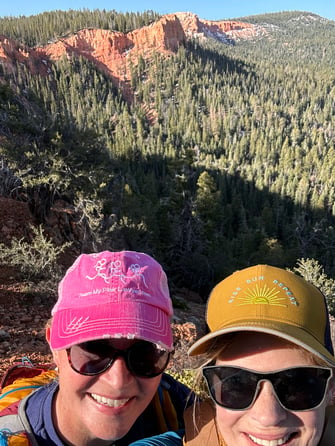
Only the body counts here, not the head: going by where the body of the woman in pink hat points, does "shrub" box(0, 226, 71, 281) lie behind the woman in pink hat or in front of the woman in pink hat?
behind

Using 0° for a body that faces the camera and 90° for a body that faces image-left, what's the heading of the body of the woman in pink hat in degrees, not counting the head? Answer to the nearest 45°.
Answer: approximately 0°

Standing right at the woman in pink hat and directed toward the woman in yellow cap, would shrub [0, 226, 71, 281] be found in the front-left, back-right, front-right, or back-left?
back-left

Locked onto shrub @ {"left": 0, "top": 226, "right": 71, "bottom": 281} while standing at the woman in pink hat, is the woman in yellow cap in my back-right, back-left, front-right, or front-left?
back-right

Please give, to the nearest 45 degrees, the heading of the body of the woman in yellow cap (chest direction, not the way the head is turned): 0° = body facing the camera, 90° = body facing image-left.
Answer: approximately 0°

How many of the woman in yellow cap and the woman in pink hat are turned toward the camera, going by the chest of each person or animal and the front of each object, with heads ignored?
2

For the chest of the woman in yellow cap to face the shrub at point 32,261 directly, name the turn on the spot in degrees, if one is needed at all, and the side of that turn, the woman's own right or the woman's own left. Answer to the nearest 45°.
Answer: approximately 135° to the woman's own right
